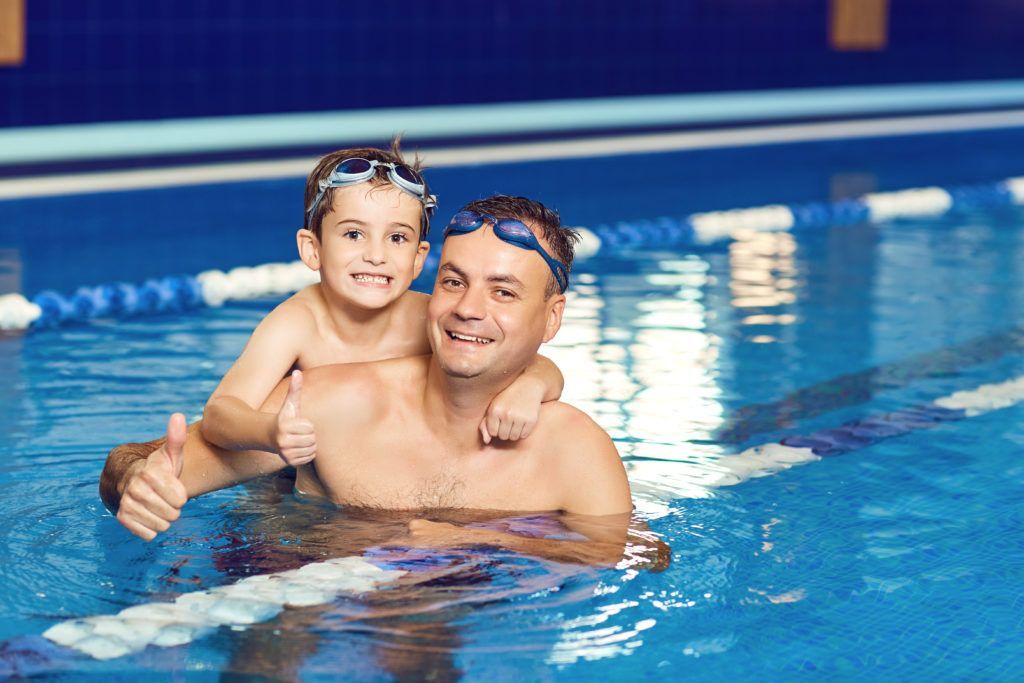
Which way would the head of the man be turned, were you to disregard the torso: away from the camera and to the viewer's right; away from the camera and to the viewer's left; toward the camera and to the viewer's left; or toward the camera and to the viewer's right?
toward the camera and to the viewer's left

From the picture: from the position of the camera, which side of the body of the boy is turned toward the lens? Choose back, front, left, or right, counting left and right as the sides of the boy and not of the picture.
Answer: front

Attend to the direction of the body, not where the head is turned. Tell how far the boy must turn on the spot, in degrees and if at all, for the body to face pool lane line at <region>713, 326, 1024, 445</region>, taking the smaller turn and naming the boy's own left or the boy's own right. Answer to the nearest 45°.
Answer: approximately 135° to the boy's own left

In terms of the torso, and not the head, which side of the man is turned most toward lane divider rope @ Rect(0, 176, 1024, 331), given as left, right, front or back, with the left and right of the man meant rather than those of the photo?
back

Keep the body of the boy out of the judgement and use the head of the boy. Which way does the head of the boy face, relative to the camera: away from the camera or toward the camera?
toward the camera

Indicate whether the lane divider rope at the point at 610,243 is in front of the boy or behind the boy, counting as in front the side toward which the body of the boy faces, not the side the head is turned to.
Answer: behind

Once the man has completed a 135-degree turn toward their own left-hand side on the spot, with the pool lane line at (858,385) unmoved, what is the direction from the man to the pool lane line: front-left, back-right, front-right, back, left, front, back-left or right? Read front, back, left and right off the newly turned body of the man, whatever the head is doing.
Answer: front

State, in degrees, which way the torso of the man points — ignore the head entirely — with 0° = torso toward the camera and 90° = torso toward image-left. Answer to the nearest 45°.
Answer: approximately 0°

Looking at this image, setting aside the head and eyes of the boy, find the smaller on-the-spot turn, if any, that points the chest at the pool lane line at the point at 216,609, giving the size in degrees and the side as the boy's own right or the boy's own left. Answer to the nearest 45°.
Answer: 0° — they already face it
